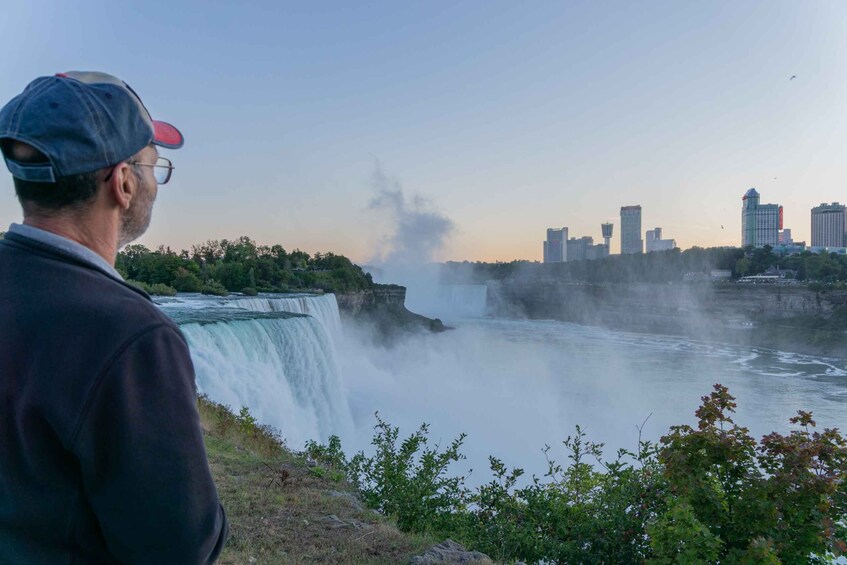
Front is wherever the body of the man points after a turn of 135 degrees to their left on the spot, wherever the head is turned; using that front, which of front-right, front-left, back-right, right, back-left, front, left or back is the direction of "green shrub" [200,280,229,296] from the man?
right

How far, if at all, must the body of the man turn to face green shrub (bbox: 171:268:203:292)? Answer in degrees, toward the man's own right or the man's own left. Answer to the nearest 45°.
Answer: approximately 45° to the man's own left

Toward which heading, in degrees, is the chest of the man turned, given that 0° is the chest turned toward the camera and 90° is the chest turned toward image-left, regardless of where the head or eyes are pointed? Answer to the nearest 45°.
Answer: approximately 225°

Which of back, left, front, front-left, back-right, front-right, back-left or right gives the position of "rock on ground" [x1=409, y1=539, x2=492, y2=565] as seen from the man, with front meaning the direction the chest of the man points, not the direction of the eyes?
front

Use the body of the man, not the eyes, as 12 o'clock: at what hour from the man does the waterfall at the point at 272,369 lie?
The waterfall is roughly at 11 o'clock from the man.

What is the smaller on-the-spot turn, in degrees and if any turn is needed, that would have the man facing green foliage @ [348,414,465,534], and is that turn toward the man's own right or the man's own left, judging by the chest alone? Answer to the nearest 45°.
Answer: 0° — they already face it

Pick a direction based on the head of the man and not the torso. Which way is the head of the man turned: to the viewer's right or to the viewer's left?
to the viewer's right
